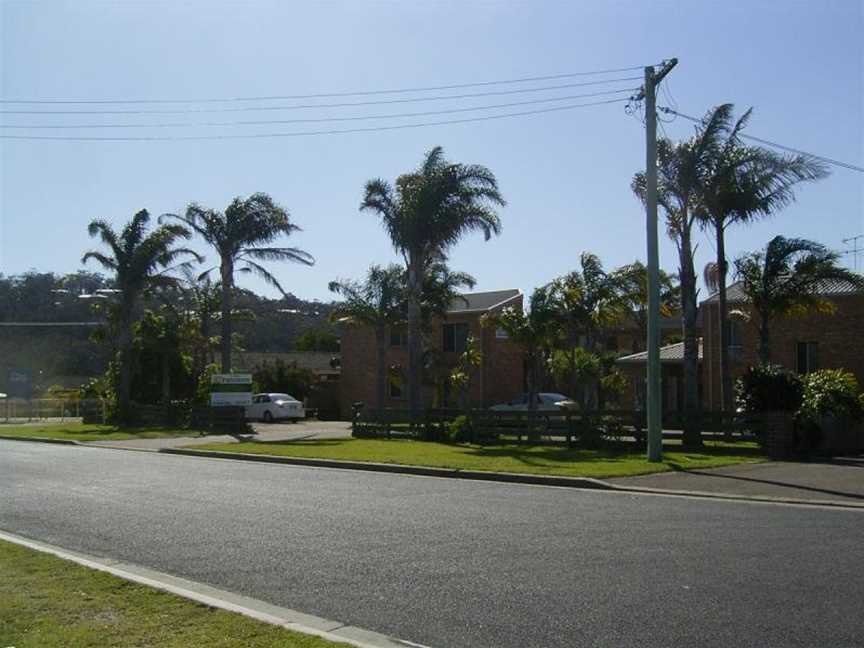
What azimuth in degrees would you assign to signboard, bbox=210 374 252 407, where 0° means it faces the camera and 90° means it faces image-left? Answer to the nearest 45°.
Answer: approximately 0°

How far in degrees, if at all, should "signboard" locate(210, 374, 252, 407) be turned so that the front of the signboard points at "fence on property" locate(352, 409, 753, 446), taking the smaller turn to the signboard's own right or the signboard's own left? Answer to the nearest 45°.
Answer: approximately 45° to the signboard's own left

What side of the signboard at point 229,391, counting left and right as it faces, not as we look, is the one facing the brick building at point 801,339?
left

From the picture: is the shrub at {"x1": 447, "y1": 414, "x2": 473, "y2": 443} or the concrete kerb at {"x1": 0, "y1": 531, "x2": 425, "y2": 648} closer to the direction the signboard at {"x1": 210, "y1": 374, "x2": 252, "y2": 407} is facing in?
the concrete kerb

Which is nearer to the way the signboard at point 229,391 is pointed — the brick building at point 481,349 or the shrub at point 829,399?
the shrub

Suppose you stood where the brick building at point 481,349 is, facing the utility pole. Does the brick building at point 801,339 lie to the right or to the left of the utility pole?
left

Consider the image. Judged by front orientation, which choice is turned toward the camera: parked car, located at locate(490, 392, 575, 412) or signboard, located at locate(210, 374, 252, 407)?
the signboard

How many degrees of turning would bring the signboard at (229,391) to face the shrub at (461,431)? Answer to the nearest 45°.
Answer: approximately 45° to its left

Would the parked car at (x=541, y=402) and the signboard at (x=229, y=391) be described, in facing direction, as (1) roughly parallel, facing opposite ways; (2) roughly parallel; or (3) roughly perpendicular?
roughly perpendicular

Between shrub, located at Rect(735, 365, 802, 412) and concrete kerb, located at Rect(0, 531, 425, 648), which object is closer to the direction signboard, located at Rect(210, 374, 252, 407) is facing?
the concrete kerb

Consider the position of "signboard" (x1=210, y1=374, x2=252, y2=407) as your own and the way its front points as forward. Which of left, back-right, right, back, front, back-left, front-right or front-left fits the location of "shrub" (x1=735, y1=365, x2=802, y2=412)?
front-left

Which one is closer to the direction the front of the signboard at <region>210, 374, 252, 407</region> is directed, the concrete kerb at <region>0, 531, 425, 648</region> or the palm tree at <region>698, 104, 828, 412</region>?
the concrete kerb

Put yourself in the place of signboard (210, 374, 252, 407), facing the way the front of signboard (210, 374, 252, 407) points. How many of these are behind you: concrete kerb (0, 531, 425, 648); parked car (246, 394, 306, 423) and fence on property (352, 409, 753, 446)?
1

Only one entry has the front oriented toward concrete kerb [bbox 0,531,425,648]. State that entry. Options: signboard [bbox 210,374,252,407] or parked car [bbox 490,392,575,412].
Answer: the signboard
